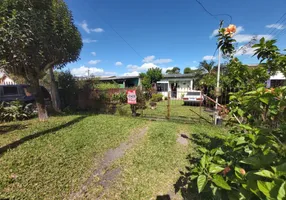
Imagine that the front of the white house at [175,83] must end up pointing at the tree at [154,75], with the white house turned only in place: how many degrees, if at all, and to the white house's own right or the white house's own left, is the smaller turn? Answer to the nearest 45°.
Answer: approximately 90° to the white house's own right

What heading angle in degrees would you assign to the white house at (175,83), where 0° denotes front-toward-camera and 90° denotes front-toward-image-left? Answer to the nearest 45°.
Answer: approximately 0°

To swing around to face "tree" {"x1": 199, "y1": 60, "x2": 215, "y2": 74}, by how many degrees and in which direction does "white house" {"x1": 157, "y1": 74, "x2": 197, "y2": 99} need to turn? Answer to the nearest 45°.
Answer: approximately 90° to its left

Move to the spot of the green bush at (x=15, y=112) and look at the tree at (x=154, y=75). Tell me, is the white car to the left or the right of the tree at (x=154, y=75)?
right

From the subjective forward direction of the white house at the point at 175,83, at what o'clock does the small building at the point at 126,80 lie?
The small building is roughly at 3 o'clock from the white house.

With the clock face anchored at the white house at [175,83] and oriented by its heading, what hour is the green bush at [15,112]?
The green bush is roughly at 1 o'clock from the white house.

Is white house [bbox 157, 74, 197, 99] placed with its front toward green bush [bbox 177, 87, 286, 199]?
yes

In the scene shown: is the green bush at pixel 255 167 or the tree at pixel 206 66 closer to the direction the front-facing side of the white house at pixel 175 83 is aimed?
the green bush
